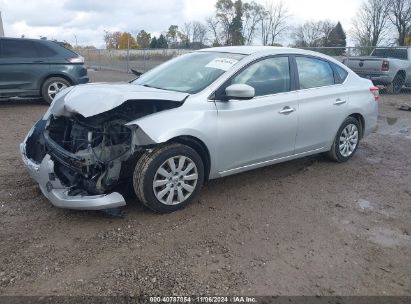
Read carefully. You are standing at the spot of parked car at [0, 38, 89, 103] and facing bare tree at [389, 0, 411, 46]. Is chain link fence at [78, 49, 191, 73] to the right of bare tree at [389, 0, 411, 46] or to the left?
left

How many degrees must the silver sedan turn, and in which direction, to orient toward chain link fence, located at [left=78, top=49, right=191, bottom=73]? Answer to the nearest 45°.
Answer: approximately 135° to its right

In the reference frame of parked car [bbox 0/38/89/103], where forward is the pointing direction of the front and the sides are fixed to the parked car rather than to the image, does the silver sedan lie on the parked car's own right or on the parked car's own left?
on the parked car's own left

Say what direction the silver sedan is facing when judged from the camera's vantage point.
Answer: facing the viewer and to the left of the viewer

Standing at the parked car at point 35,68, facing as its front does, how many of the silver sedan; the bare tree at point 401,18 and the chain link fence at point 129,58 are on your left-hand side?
1

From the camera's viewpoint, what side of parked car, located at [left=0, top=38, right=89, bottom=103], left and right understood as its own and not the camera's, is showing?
left

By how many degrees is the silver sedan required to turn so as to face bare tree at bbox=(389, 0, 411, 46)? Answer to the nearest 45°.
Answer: approximately 180°

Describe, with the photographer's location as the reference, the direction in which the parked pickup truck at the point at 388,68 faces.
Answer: facing away from the viewer and to the right of the viewer

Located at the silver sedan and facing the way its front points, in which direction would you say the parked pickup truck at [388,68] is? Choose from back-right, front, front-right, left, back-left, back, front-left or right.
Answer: back

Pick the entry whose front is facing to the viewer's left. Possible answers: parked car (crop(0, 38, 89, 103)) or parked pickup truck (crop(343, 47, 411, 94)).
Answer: parked car (crop(0, 38, 89, 103))

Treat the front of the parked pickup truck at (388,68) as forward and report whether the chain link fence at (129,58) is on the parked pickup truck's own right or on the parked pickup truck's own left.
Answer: on the parked pickup truck's own left

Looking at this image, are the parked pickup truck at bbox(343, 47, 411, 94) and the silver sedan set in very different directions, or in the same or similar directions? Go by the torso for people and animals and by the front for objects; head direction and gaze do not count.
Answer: very different directions

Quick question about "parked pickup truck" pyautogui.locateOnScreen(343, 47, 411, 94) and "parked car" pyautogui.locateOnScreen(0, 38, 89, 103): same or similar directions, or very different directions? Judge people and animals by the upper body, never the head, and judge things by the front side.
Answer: very different directions
